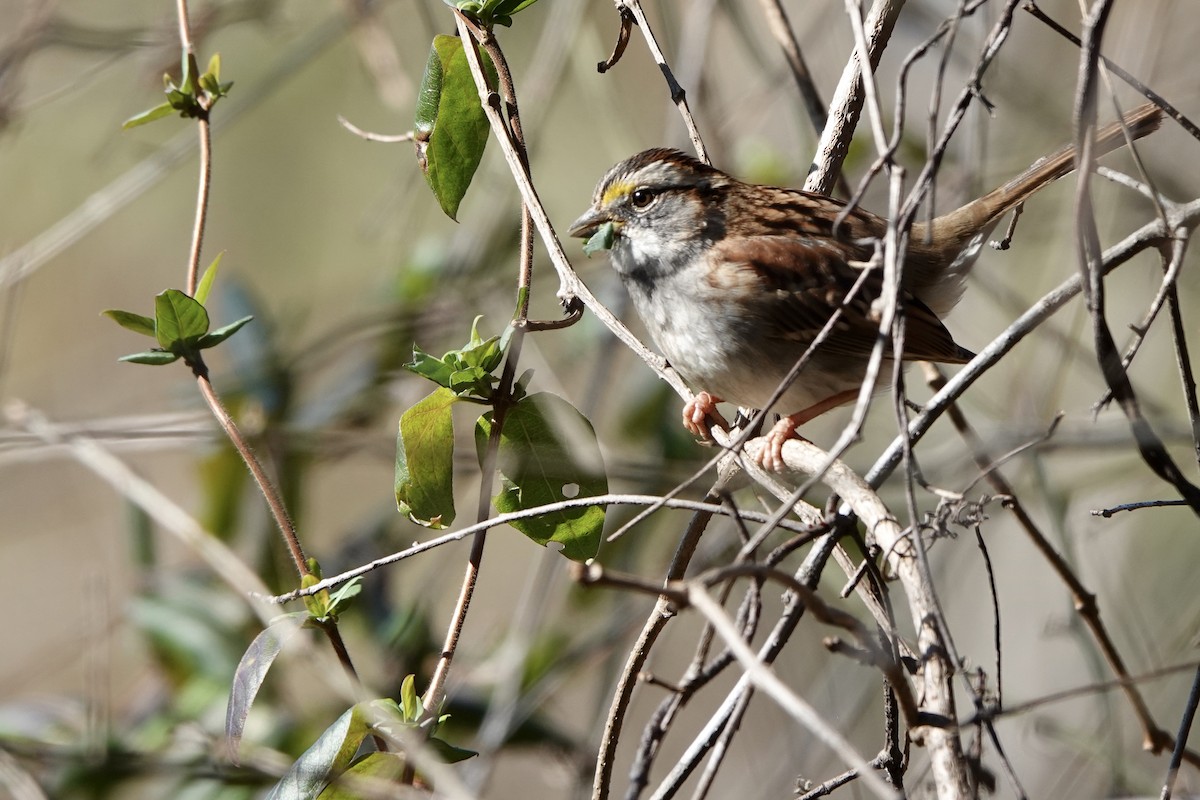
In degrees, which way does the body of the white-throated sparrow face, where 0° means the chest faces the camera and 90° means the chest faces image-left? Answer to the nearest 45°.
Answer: approximately 90°

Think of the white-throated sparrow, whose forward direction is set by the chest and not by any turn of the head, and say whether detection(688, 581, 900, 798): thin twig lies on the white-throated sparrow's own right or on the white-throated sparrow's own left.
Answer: on the white-throated sparrow's own left

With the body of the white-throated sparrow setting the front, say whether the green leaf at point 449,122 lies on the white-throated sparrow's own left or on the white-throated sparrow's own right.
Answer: on the white-throated sparrow's own right

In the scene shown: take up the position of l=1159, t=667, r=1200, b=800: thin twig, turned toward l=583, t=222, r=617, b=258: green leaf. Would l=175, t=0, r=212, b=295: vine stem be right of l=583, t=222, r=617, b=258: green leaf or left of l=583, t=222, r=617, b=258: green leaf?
left

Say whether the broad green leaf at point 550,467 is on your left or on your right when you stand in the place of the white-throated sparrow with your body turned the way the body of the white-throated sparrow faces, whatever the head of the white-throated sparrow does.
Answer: on your right
